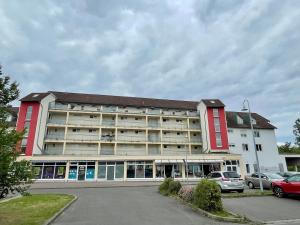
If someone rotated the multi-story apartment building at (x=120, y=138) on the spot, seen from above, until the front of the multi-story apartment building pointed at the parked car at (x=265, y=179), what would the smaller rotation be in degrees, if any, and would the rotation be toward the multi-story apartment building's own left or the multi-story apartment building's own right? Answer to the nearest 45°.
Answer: approximately 45° to the multi-story apartment building's own left

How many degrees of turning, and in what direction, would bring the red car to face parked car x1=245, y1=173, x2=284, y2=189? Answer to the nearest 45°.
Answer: approximately 90° to its right

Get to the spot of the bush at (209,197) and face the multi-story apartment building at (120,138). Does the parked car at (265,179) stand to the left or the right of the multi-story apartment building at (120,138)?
right

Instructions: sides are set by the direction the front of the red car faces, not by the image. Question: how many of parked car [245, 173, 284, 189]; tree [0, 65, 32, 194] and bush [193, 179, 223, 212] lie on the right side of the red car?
1

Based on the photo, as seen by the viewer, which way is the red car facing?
to the viewer's left

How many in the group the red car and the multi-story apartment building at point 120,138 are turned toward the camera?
1
